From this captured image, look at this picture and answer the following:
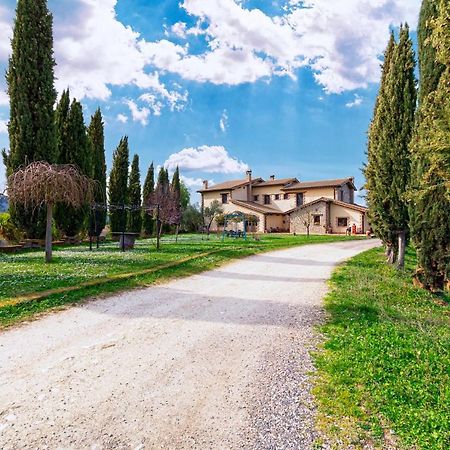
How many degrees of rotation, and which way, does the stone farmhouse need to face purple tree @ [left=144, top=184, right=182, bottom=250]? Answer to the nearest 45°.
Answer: approximately 45° to its right

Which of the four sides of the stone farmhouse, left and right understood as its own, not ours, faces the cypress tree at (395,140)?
front

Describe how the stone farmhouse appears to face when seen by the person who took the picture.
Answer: facing the viewer

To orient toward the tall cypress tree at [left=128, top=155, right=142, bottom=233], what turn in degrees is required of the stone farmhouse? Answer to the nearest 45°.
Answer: approximately 45° to its right

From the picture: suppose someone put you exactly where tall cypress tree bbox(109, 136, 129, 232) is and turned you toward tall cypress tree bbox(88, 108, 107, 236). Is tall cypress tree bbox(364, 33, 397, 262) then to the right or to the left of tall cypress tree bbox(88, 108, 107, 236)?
left

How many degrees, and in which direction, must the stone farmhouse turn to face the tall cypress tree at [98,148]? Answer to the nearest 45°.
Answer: approximately 45° to its right

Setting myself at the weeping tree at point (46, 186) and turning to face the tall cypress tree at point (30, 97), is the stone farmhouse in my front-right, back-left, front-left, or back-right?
front-right

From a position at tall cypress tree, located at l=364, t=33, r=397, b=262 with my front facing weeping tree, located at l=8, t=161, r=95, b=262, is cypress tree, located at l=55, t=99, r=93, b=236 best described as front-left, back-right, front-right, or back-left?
front-right

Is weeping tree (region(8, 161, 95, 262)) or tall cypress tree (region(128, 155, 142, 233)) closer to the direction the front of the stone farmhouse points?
the weeping tree

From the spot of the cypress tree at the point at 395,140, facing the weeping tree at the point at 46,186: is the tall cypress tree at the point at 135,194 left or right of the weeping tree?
right

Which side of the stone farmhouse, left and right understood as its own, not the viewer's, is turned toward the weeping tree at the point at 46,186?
front

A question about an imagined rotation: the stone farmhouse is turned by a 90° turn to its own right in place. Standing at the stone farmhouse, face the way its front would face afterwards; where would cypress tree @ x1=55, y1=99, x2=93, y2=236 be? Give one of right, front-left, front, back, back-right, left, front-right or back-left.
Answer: front-left

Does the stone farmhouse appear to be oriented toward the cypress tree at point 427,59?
yes

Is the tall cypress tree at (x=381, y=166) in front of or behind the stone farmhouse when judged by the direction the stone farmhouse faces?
in front
